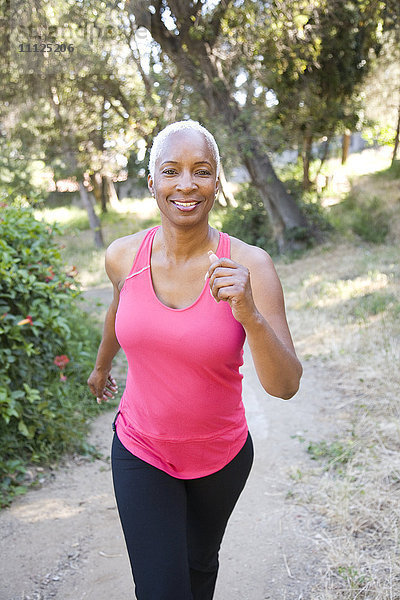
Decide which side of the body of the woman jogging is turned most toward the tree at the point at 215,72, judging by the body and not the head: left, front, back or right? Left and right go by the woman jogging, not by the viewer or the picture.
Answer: back

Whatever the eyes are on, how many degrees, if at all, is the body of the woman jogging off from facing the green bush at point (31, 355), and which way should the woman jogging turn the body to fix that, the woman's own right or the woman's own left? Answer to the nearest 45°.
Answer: approximately 135° to the woman's own right

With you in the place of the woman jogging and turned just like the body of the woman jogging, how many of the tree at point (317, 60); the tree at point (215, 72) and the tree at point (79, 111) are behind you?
3

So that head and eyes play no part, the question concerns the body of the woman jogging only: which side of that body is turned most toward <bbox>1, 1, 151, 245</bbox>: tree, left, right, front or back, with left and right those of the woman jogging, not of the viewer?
back

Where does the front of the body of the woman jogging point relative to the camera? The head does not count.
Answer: toward the camera

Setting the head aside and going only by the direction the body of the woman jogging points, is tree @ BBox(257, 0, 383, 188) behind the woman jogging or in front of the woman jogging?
behind
